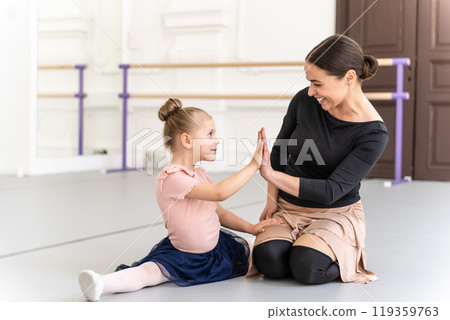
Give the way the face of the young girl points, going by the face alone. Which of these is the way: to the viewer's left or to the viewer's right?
to the viewer's right

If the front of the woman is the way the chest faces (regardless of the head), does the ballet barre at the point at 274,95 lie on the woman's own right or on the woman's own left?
on the woman's own right

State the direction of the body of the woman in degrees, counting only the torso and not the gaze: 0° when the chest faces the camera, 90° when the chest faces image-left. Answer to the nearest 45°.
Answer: approximately 45°

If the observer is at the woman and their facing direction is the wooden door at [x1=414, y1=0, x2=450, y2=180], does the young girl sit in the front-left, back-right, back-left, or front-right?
back-left

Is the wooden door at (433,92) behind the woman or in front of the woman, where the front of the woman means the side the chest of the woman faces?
behind

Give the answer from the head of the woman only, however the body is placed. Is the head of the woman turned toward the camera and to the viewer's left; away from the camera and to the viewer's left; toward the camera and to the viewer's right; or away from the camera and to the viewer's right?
toward the camera and to the viewer's left

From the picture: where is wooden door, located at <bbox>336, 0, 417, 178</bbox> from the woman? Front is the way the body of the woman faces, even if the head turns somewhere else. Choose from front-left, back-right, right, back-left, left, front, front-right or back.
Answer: back-right
